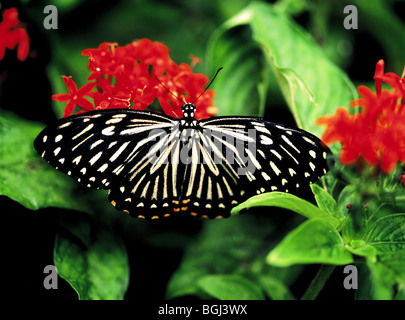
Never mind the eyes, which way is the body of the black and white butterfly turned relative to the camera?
away from the camera

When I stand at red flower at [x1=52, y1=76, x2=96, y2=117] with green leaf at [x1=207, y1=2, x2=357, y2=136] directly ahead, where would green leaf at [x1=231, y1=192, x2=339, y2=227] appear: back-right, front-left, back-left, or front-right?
front-right
